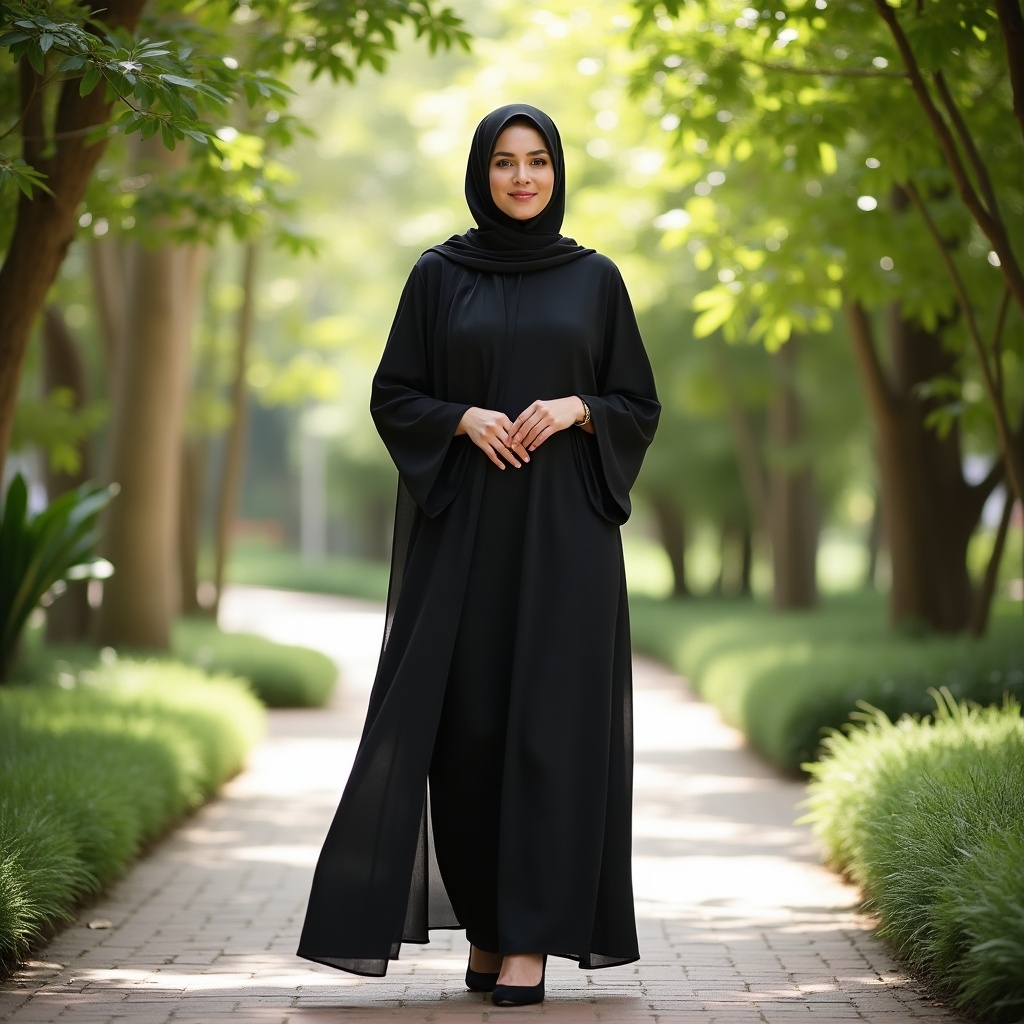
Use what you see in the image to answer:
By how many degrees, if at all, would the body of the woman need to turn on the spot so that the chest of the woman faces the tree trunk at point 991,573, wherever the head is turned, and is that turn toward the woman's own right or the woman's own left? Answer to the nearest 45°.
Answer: approximately 135° to the woman's own left

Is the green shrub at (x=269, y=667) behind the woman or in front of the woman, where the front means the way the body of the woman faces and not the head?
behind

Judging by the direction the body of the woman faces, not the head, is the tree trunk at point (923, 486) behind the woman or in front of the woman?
behind

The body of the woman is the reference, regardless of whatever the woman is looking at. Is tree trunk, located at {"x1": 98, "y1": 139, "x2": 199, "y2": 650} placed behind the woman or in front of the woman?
behind

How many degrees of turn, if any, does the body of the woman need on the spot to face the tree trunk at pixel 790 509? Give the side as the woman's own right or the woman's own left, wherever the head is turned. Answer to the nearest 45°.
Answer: approximately 180°

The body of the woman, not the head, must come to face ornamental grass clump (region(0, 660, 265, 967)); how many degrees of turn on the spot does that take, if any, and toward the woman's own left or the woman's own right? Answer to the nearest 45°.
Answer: approximately 135° to the woman's own right

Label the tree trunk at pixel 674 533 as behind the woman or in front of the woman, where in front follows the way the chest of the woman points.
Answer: behind

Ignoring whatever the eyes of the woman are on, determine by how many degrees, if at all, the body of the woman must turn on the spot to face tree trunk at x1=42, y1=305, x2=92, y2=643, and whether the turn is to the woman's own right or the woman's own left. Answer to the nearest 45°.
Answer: approximately 180°

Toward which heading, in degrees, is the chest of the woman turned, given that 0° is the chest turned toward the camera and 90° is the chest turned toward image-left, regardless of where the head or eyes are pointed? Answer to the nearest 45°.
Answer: approximately 0°

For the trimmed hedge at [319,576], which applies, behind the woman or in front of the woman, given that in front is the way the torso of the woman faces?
behind

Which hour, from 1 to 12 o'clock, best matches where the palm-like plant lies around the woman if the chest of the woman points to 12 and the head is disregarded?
The palm-like plant is roughly at 5 o'clock from the woman.

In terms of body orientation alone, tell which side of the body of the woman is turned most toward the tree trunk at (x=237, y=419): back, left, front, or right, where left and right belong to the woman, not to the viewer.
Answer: back
